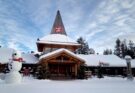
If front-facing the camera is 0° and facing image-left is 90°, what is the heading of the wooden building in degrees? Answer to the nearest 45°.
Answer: approximately 0°
